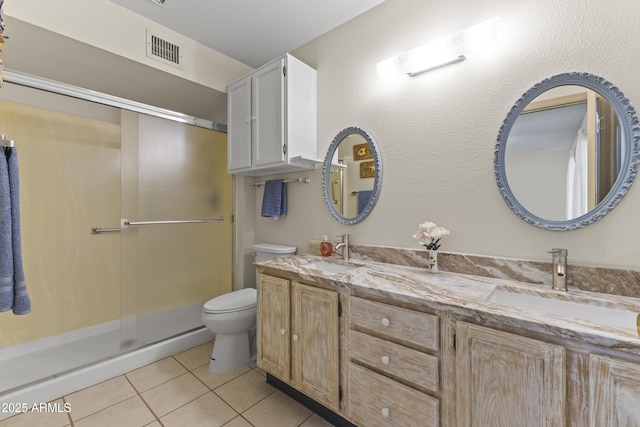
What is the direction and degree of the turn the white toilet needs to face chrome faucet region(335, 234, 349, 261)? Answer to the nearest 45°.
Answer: approximately 135° to its left

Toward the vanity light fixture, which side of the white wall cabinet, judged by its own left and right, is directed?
left

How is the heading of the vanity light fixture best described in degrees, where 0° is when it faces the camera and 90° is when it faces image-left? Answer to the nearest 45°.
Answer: approximately 45°

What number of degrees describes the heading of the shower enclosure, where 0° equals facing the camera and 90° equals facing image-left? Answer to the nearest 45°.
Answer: approximately 315°

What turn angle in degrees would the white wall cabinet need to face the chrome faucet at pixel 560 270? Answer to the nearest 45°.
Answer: approximately 90° to its left

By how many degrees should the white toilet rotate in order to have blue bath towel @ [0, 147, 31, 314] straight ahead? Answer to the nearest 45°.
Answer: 0° — it already faces it
